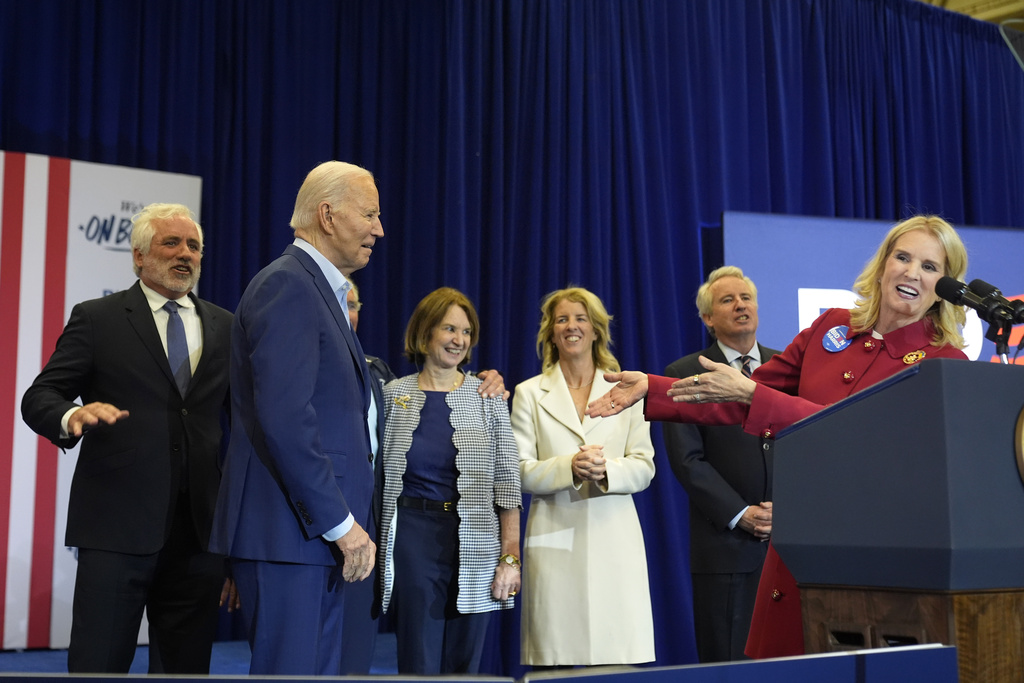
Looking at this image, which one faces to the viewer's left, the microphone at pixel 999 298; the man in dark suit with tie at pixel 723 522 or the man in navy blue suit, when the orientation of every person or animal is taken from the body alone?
the microphone

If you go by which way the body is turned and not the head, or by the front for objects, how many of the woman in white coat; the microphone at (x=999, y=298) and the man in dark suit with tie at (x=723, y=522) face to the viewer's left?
1

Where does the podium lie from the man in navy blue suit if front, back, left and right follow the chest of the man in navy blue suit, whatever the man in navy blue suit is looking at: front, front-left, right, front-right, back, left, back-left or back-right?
front-right

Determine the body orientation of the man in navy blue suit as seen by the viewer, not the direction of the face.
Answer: to the viewer's right

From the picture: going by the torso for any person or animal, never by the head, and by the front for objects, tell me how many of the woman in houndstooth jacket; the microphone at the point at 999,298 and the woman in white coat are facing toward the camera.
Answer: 2

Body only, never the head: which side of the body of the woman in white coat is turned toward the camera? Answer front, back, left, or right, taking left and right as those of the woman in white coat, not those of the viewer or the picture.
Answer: front

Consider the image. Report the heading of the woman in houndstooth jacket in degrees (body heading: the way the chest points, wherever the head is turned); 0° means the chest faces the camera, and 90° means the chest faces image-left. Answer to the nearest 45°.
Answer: approximately 0°

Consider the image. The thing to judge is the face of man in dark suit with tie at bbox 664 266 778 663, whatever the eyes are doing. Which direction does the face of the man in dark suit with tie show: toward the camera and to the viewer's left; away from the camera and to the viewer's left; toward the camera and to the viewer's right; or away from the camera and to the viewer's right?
toward the camera and to the viewer's right

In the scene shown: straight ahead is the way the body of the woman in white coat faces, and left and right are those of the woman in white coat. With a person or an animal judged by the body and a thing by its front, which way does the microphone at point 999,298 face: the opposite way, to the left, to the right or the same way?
to the right

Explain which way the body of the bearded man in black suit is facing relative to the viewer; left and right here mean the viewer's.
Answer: facing the viewer and to the right of the viewer

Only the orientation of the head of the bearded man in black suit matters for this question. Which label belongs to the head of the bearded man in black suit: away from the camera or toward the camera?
toward the camera

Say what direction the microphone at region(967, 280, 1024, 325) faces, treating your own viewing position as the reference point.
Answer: facing to the left of the viewer

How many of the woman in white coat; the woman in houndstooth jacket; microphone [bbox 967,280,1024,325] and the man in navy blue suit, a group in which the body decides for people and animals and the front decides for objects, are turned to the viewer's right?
1

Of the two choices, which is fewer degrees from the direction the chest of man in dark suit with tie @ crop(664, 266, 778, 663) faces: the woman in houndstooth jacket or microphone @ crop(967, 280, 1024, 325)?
the microphone
